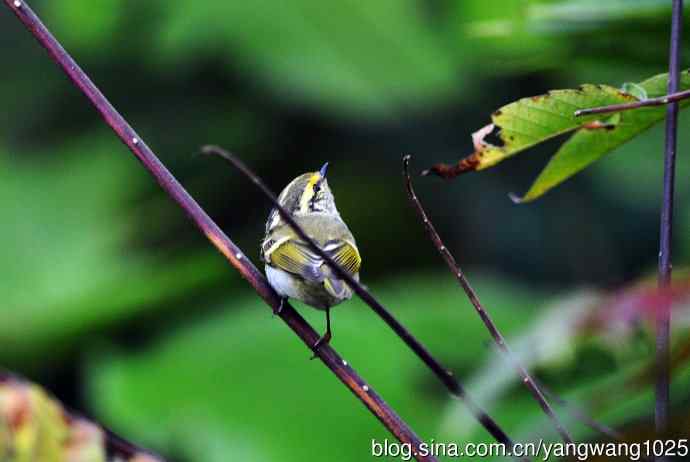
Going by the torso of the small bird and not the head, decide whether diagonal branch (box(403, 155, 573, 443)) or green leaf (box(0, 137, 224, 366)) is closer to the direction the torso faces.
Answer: the green leaf

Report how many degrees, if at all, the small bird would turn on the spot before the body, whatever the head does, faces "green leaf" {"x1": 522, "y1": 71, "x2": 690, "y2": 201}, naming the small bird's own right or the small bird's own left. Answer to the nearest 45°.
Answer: approximately 135° to the small bird's own right

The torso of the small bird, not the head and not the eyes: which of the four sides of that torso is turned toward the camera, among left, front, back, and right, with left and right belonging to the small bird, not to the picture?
back

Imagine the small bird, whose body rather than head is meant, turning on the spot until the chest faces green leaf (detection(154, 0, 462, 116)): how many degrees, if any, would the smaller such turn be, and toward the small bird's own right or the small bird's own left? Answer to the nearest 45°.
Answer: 0° — it already faces it

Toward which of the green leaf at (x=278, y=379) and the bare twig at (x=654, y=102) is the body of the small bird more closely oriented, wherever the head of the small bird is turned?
the green leaf
